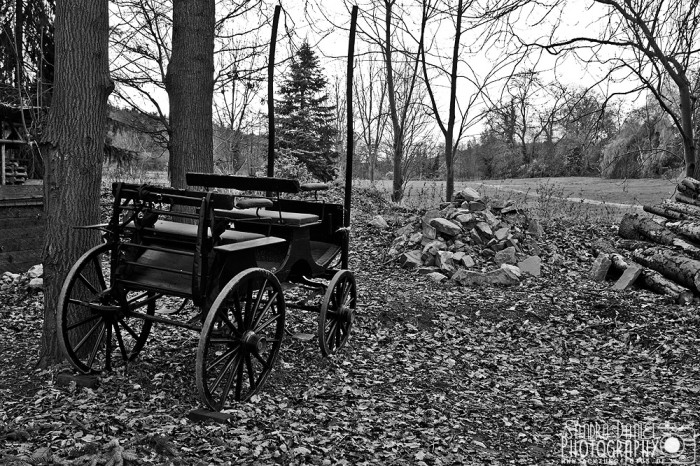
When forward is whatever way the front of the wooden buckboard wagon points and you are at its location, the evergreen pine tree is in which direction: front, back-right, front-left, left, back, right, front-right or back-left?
front-left

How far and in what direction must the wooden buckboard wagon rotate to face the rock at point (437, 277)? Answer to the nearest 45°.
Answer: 0° — it already faces it

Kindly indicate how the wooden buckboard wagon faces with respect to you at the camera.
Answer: facing away from the viewer and to the right of the viewer

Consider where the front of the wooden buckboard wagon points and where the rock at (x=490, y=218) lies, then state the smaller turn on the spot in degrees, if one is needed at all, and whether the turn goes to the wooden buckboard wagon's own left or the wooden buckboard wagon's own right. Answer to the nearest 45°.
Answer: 0° — it already faces it

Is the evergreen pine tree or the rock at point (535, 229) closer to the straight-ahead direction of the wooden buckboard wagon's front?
the rock

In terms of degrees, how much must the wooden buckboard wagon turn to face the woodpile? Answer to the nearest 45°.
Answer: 0° — it already faces it

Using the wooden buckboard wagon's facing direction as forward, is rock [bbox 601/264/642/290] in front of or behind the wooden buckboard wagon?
in front

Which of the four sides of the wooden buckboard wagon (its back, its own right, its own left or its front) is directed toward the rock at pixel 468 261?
front

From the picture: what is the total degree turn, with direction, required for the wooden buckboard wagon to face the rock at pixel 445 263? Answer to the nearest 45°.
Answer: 0° — it already faces it

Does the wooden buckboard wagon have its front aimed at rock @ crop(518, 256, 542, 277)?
yes

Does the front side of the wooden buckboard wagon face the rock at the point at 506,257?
yes

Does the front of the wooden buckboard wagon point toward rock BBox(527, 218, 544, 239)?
yes

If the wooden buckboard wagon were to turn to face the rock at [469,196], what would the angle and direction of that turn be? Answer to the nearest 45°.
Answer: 0° — it already faces it
